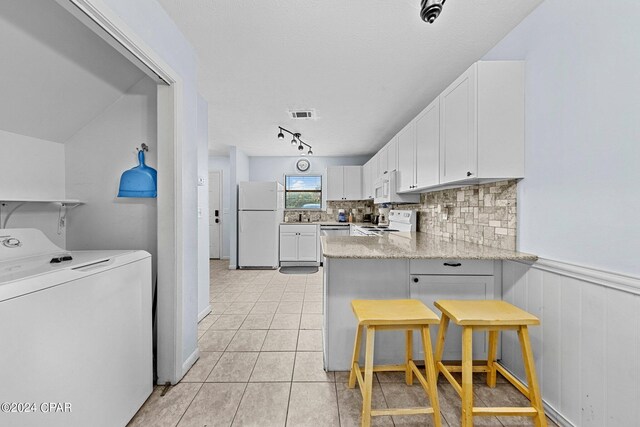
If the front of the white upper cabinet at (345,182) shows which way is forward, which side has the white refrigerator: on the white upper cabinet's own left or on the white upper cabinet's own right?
on the white upper cabinet's own right

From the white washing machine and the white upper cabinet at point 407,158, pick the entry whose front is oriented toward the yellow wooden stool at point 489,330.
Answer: the white washing machine

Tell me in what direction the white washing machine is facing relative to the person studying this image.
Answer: facing the viewer and to the right of the viewer

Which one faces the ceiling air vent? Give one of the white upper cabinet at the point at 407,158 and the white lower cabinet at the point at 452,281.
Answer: the white upper cabinet

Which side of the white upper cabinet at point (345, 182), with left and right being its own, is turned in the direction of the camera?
front

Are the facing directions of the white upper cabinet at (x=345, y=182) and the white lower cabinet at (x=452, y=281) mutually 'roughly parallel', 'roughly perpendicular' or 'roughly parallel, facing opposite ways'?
roughly parallel

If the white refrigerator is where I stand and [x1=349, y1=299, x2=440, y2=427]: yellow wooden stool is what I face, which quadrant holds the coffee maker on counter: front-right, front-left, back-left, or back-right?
front-left

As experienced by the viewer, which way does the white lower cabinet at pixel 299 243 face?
facing the viewer

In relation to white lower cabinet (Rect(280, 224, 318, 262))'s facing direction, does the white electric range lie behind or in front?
in front

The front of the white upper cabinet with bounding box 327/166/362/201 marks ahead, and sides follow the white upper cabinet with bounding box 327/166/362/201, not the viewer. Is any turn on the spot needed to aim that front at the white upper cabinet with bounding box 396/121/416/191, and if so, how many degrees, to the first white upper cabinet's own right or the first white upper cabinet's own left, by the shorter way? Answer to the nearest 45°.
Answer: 0° — it already faces it

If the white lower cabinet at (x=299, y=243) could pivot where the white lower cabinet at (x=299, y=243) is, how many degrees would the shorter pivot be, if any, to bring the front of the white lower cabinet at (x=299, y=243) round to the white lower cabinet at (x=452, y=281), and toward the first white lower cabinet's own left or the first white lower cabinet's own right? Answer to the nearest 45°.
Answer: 0° — it already faces it

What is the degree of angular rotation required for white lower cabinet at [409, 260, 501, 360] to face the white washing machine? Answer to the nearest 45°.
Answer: approximately 45° to its right

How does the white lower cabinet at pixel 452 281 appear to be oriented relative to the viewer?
toward the camera

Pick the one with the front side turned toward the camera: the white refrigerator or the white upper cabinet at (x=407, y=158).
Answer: the white refrigerator

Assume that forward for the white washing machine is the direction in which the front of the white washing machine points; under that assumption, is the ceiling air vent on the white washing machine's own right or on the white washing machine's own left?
on the white washing machine's own left

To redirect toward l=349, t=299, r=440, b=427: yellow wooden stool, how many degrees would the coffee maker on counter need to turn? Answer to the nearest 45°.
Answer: approximately 45° to its left

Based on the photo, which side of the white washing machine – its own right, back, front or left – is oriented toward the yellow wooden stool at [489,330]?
front

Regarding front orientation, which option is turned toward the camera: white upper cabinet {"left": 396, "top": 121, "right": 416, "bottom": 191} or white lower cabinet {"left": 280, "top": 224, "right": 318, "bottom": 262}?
the white lower cabinet

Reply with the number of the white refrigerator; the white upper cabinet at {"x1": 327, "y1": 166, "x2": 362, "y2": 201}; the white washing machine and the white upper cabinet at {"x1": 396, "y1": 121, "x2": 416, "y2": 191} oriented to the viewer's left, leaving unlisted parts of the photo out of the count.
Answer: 1

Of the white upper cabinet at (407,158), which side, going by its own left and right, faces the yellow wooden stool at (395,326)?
left
